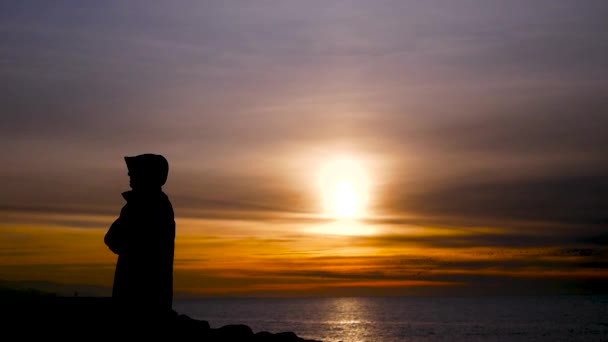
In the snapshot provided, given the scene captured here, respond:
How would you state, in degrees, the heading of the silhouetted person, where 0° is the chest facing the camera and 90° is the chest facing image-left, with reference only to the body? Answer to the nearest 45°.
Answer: approximately 90°
